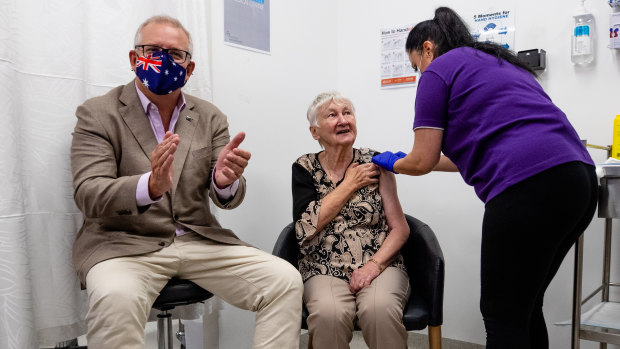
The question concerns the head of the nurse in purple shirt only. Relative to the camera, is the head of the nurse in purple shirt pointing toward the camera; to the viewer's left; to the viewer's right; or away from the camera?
to the viewer's left

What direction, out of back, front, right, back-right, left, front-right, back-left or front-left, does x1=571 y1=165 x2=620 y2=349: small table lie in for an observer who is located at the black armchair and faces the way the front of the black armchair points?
left

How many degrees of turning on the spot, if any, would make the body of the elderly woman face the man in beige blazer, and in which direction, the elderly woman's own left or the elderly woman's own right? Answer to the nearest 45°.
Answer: approximately 45° to the elderly woman's own right

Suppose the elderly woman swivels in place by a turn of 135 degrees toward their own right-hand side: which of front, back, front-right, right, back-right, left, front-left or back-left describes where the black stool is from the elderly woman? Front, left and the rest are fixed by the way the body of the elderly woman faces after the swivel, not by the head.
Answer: left

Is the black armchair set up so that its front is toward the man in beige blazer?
no

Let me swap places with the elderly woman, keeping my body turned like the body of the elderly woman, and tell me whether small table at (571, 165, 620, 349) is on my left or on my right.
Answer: on my left

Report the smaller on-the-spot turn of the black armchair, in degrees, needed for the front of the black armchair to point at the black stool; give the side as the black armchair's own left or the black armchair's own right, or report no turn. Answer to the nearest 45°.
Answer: approximately 90° to the black armchair's own right

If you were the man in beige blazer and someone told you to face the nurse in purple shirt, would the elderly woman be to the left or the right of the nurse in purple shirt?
left

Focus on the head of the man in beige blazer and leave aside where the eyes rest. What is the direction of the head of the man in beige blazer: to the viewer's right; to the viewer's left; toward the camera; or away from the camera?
toward the camera

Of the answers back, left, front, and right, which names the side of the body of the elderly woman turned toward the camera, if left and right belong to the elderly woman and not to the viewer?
front

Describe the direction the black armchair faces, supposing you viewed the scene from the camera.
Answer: facing the viewer
